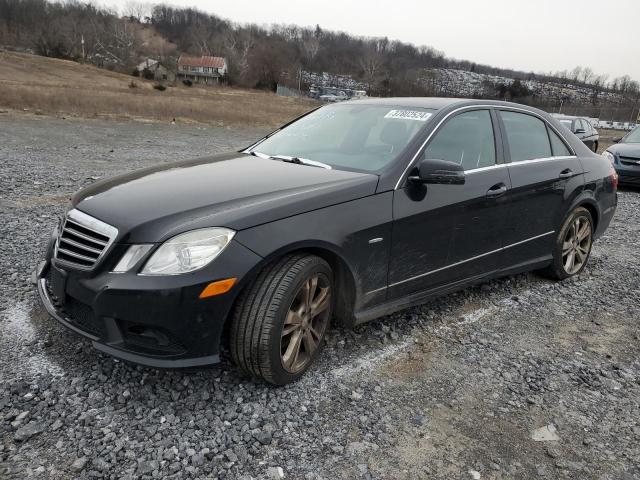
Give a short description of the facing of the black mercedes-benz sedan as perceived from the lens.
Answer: facing the viewer and to the left of the viewer

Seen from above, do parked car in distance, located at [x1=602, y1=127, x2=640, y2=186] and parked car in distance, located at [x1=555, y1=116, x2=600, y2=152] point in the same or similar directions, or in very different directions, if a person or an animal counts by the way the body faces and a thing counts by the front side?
same or similar directions

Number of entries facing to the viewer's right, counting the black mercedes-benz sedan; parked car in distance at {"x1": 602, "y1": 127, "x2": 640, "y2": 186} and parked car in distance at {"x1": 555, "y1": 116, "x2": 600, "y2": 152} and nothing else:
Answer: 0

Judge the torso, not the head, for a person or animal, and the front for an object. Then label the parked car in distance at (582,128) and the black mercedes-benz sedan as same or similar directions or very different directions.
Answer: same or similar directions

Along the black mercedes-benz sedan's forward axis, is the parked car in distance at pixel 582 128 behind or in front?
behind

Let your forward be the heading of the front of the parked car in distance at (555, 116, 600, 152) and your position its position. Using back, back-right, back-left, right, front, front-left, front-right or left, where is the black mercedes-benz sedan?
front-left

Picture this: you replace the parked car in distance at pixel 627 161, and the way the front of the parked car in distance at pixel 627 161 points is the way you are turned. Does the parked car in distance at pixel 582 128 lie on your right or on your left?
on your right

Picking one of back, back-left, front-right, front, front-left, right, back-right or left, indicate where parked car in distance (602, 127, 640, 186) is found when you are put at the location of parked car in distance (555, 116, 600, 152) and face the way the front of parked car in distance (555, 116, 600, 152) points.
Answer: front-left

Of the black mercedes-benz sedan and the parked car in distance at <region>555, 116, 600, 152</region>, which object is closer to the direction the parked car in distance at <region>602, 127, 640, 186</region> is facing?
the black mercedes-benz sedan

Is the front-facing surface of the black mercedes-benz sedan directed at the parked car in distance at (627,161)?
no
